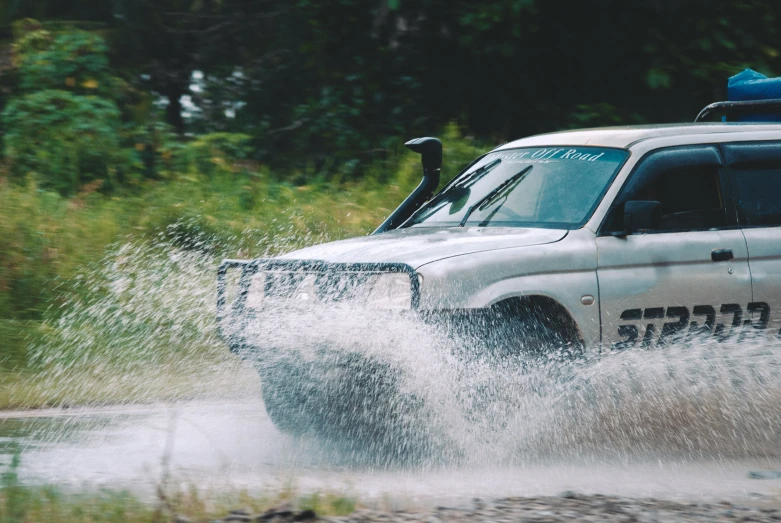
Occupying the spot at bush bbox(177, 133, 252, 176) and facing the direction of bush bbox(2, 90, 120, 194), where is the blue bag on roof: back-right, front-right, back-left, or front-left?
back-left

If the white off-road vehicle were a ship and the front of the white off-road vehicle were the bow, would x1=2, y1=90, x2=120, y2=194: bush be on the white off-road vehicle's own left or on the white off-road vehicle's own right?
on the white off-road vehicle's own right

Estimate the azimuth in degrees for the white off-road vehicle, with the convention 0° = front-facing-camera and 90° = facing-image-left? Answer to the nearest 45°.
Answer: approximately 45°
